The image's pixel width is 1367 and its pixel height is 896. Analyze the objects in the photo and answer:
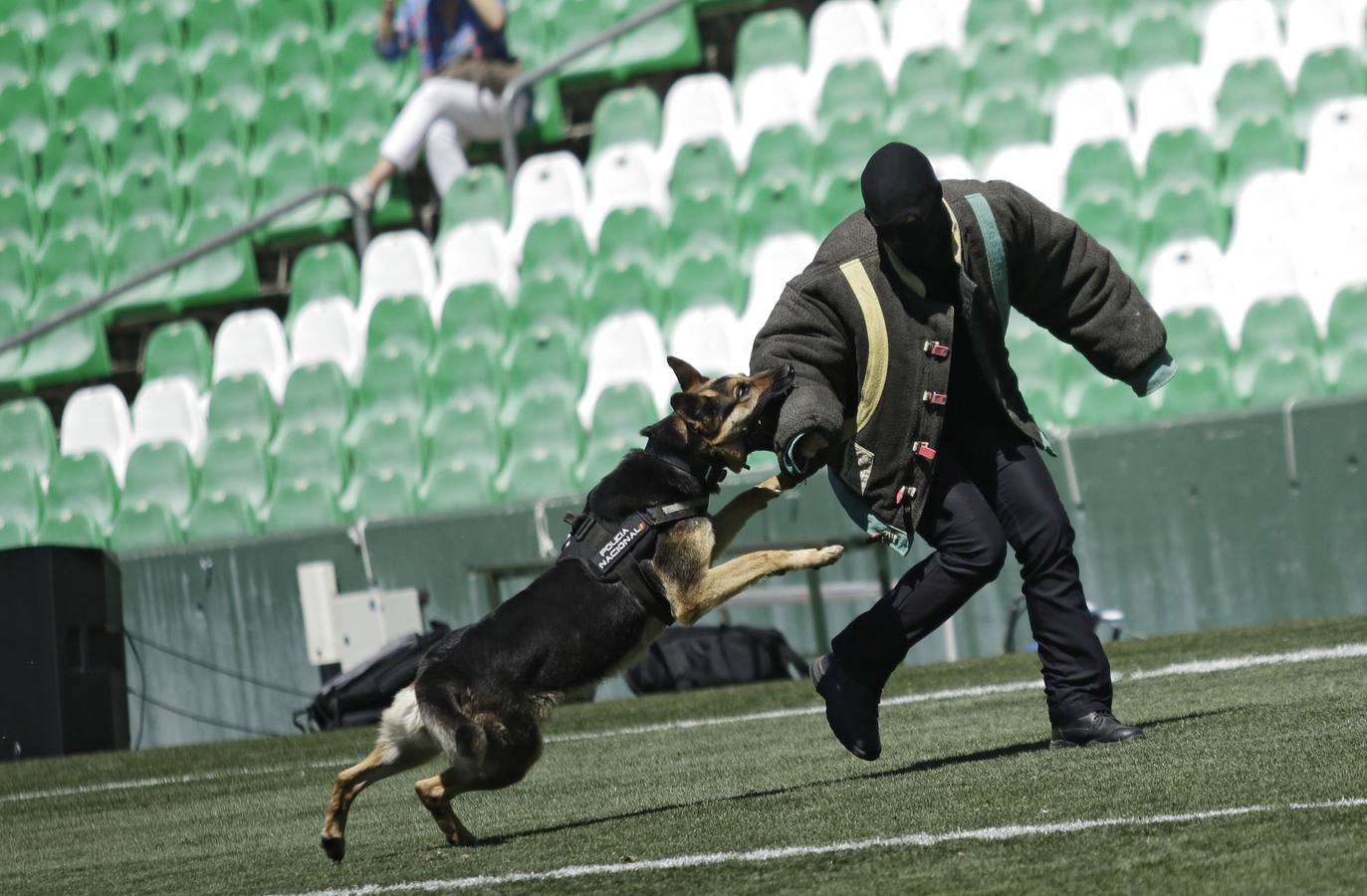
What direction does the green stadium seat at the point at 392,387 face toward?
toward the camera

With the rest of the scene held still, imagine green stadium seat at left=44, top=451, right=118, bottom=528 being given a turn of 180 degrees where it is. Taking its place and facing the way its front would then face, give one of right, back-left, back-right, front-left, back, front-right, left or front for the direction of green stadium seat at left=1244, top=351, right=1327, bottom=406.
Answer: back-right

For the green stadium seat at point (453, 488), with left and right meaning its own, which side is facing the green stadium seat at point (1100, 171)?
left

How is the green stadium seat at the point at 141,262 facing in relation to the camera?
toward the camera

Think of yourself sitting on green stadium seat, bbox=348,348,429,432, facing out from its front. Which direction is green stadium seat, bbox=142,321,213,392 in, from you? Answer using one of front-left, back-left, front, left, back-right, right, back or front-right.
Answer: back-right

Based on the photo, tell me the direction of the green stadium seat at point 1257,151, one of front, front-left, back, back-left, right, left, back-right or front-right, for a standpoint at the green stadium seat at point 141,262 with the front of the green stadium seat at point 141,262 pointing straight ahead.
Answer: front-left

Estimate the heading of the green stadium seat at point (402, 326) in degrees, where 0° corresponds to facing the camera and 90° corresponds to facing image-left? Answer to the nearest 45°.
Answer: approximately 0°

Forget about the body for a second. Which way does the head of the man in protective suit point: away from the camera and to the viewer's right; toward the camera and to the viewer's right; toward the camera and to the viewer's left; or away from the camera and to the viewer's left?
toward the camera and to the viewer's left

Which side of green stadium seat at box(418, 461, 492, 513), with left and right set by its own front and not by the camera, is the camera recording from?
front

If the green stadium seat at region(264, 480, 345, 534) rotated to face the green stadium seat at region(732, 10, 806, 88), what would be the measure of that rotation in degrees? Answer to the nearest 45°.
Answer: approximately 90° to its left

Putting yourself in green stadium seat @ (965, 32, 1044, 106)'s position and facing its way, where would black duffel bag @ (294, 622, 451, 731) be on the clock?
The black duffel bag is roughly at 2 o'clock from the green stadium seat.

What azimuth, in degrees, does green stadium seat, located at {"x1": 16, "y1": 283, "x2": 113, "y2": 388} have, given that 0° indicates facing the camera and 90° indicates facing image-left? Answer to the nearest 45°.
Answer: approximately 0°
